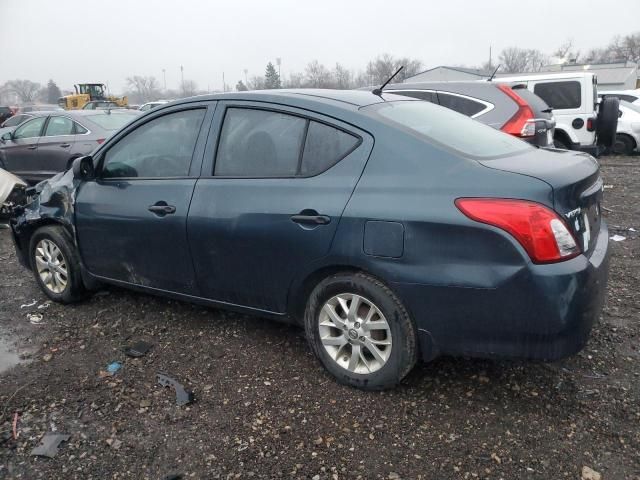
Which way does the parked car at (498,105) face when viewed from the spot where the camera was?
facing away from the viewer and to the left of the viewer

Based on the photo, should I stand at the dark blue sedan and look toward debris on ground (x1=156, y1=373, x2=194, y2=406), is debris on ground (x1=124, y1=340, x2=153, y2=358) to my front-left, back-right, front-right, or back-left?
front-right

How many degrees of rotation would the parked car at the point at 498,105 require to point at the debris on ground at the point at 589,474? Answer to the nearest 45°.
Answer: approximately 135° to its left

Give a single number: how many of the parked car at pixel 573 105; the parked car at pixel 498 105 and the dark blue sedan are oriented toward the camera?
0

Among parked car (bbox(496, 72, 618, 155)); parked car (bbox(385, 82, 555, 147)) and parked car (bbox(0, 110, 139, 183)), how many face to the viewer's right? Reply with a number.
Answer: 0

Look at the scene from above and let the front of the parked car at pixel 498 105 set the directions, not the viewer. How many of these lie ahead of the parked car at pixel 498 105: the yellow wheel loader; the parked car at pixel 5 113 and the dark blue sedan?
2

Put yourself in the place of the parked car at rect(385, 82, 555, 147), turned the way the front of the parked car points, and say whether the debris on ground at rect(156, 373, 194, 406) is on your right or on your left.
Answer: on your left

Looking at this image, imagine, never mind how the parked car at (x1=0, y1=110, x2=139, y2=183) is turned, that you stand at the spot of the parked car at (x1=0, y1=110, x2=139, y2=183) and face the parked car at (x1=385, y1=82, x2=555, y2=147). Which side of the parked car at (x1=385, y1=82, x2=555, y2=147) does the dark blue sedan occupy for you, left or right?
right

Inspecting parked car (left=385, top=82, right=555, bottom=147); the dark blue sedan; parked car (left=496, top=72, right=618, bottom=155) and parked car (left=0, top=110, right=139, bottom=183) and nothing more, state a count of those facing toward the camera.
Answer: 0

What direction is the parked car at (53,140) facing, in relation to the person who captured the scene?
facing away from the viewer and to the left of the viewer

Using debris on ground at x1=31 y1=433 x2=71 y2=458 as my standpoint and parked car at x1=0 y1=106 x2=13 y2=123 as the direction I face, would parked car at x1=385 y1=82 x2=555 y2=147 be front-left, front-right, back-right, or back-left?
front-right
